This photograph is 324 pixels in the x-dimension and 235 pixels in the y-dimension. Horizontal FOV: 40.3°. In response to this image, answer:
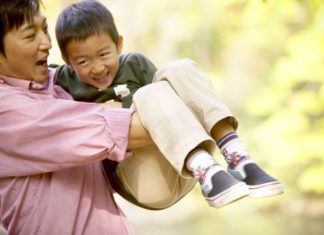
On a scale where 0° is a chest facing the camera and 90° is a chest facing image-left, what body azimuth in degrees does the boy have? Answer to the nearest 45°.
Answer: approximately 315°
